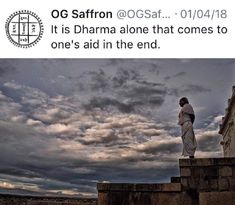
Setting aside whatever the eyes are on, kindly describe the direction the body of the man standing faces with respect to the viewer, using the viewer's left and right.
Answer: facing to the left of the viewer
